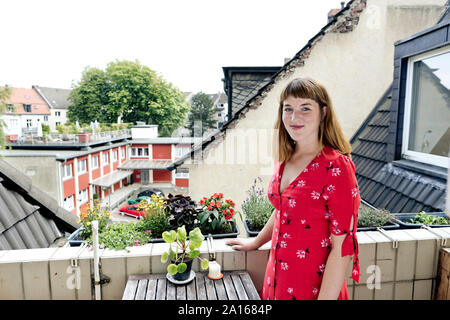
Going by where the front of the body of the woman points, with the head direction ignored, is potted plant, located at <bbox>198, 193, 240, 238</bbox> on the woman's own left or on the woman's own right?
on the woman's own right

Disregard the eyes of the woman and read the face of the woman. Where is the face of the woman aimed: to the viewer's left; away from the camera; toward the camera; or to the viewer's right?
toward the camera

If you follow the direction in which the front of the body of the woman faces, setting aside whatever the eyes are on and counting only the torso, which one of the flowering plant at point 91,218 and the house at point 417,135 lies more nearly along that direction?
the flowering plant

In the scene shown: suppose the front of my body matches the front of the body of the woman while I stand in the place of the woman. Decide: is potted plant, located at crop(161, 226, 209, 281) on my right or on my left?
on my right

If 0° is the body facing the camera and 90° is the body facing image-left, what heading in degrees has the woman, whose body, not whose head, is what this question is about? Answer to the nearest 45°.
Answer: approximately 45°
